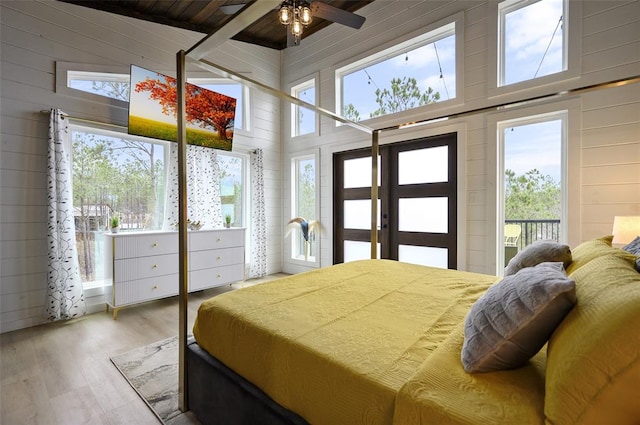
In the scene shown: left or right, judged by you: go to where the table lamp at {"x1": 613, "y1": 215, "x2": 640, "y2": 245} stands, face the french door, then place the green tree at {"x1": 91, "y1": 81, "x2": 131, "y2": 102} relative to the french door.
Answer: left

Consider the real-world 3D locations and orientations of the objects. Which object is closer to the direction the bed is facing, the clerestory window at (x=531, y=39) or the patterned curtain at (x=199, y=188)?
the patterned curtain

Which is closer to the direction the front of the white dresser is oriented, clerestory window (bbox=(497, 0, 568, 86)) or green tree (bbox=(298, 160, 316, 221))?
the clerestory window

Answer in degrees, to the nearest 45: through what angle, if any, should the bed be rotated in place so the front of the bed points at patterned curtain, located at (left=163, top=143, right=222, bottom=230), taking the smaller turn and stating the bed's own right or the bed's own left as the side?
0° — it already faces it

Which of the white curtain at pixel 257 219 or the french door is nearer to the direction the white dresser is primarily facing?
the french door

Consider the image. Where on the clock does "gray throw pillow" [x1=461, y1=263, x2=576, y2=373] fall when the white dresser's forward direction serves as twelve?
The gray throw pillow is roughly at 1 o'clock from the white dresser.

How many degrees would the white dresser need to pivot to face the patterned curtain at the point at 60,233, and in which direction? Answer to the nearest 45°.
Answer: approximately 135° to its right

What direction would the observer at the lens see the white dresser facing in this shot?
facing the viewer and to the right of the viewer

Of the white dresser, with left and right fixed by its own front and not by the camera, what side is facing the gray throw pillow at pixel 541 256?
front

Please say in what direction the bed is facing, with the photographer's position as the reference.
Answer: facing away from the viewer and to the left of the viewer

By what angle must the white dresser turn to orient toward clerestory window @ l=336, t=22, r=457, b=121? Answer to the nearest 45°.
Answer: approximately 45° to its left

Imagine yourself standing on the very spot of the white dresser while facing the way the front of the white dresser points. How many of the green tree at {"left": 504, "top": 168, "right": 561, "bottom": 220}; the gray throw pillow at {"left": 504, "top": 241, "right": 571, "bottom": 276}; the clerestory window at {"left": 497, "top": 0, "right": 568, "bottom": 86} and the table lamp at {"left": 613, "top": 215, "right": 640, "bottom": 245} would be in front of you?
4

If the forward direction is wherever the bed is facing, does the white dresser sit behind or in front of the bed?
in front
